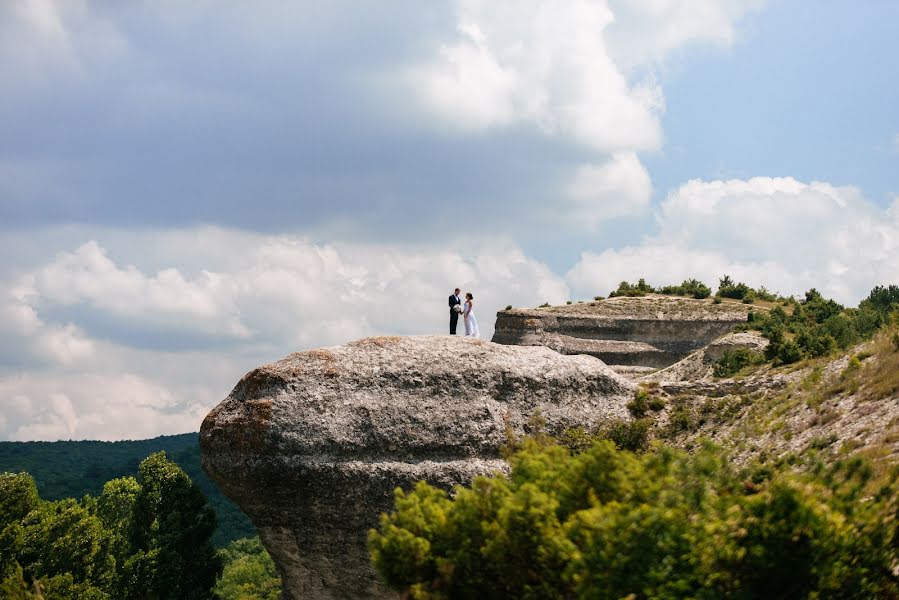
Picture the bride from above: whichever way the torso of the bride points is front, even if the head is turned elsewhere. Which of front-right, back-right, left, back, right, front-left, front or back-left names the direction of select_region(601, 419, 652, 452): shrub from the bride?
back-left

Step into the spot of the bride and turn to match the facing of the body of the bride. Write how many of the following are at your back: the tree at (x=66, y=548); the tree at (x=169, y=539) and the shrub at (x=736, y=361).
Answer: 1

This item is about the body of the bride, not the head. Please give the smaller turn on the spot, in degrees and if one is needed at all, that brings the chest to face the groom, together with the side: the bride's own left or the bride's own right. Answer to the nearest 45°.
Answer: approximately 45° to the bride's own right

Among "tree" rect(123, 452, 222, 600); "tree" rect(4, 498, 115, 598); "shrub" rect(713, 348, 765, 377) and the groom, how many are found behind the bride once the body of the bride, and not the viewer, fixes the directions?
1

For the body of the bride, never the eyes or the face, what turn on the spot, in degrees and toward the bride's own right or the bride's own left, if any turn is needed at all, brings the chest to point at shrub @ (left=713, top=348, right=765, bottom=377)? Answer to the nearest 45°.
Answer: approximately 180°

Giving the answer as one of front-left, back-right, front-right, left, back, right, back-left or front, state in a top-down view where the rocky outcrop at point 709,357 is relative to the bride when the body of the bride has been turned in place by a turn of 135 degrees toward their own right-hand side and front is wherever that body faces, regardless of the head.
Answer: front

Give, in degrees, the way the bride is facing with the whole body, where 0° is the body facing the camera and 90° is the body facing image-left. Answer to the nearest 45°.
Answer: approximately 90°

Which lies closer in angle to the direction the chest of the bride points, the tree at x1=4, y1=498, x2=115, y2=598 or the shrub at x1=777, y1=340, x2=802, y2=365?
the tree
